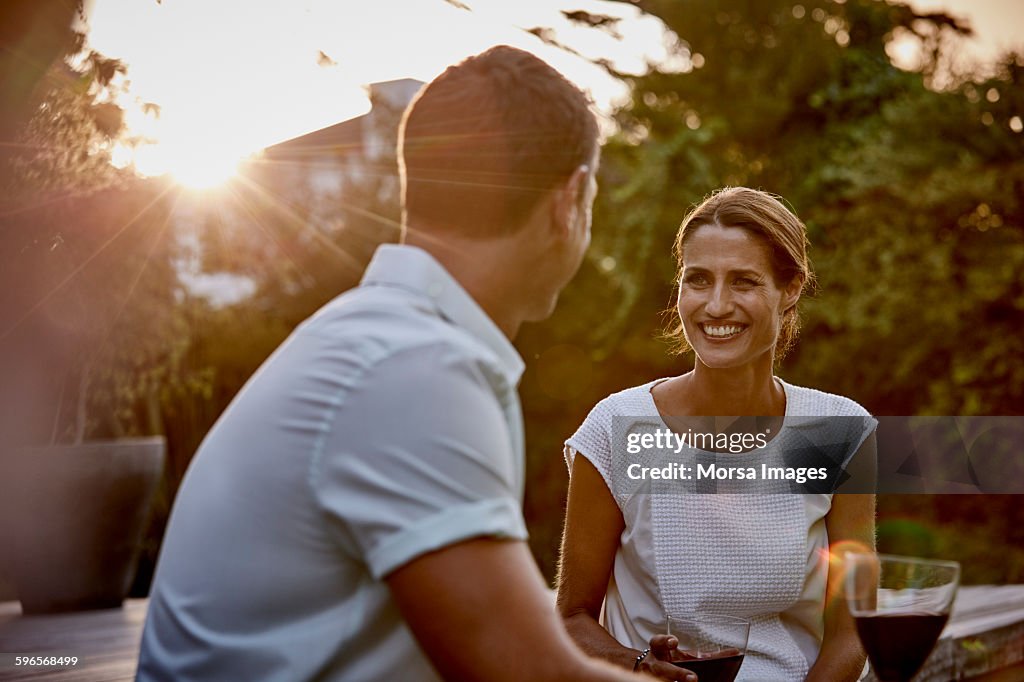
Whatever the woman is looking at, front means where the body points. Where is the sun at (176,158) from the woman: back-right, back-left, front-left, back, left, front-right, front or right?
back-right

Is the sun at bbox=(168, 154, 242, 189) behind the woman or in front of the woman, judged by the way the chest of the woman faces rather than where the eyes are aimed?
behind

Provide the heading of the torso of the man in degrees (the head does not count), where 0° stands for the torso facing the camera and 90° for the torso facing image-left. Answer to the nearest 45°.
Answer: approximately 225°

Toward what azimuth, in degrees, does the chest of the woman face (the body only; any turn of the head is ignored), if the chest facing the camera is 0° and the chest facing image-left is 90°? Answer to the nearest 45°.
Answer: approximately 0°

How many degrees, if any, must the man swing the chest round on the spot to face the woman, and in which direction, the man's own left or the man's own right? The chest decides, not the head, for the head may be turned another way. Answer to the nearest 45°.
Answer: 0° — they already face them

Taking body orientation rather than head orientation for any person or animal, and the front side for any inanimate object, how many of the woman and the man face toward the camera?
1

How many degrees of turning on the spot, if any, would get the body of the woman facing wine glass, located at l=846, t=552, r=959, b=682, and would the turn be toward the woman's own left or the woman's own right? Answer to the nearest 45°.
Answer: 0° — they already face it

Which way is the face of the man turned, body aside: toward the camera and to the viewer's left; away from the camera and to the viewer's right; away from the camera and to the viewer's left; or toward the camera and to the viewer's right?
away from the camera and to the viewer's right
